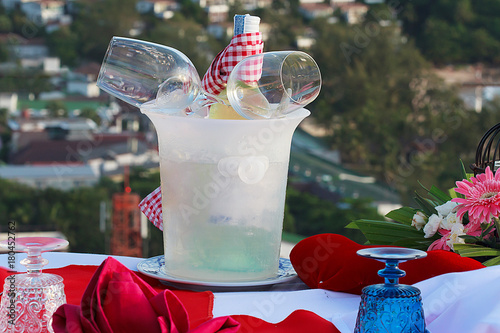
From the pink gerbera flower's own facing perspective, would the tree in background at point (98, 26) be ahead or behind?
behind

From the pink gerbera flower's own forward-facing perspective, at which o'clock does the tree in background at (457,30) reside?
The tree in background is roughly at 6 o'clock from the pink gerbera flower.

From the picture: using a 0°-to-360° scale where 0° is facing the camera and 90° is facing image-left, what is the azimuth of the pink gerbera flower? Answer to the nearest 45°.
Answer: approximately 0°
